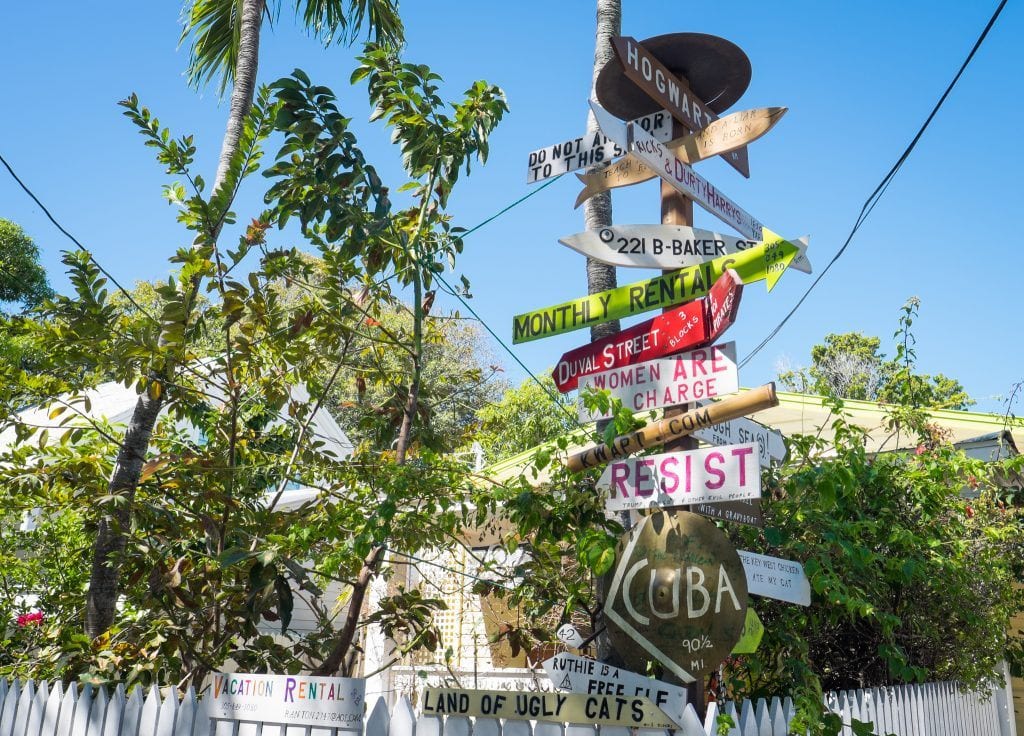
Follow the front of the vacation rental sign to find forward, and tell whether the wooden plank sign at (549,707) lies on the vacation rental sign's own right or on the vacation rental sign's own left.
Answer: on the vacation rental sign's own left

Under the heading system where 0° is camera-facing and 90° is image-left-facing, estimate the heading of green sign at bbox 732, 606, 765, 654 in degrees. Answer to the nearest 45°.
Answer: approximately 0°

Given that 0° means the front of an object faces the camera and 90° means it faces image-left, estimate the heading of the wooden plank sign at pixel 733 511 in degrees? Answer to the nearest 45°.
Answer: approximately 0°

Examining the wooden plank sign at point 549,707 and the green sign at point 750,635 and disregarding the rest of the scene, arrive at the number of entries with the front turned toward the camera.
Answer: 2

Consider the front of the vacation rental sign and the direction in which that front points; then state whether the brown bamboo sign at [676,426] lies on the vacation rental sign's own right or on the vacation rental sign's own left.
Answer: on the vacation rental sign's own left
